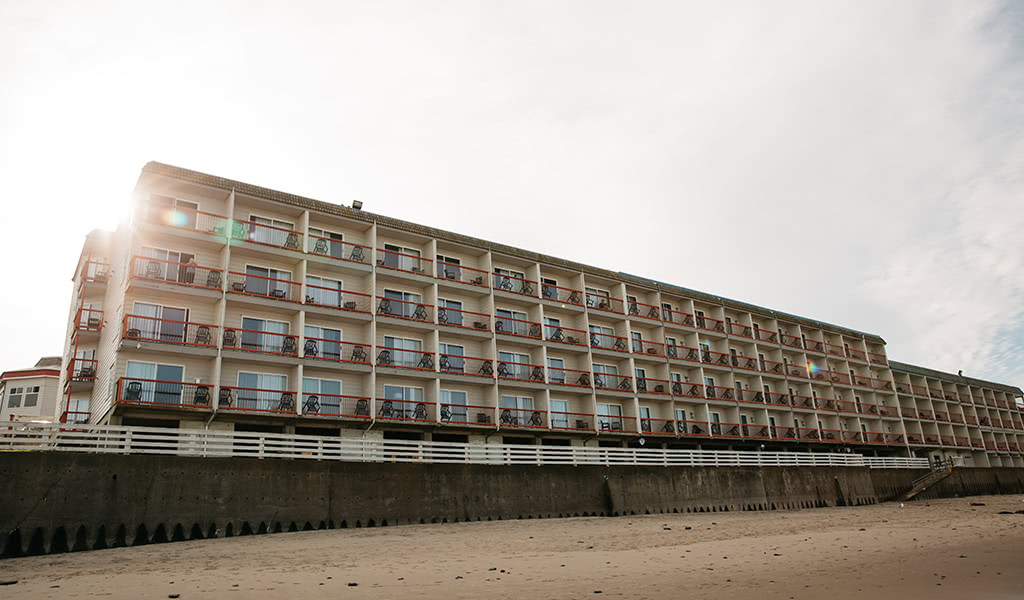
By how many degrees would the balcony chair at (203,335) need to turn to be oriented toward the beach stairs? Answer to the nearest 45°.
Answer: approximately 135° to its left

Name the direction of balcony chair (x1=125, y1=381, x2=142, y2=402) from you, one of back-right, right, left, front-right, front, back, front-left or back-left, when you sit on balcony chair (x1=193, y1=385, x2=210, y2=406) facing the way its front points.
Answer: front-right

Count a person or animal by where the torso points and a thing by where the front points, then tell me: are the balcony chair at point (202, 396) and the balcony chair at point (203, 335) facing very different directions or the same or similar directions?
same or similar directions

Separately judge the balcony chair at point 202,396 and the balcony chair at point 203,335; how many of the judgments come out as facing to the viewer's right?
0

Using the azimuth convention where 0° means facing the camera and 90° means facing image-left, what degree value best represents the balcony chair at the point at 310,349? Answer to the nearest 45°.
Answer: approximately 315°

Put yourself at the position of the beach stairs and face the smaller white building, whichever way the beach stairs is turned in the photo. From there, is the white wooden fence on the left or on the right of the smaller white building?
left

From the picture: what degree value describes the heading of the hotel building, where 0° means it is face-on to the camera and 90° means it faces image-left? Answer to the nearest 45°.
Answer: approximately 315°
